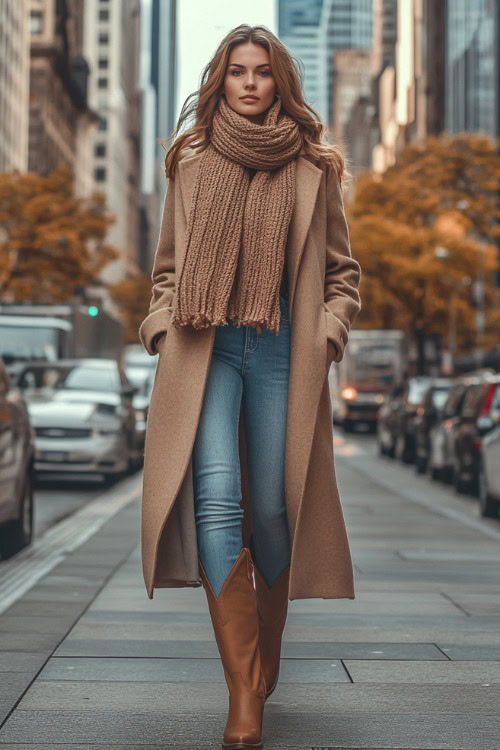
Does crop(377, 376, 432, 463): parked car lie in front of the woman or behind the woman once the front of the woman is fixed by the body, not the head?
behind

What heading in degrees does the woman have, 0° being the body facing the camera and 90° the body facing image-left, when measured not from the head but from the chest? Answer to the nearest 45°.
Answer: approximately 0°

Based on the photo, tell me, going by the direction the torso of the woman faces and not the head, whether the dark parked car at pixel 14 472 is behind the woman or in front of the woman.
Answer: behind

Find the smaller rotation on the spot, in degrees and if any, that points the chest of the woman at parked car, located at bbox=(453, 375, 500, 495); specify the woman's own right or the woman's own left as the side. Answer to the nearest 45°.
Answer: approximately 180°

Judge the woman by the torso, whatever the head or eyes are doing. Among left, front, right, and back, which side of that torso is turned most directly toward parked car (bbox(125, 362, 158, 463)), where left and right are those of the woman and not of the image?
back

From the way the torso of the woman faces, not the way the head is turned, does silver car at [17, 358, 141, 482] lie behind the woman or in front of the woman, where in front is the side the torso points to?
behind

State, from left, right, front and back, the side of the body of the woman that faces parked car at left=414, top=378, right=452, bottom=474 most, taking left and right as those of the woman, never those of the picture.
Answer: back
